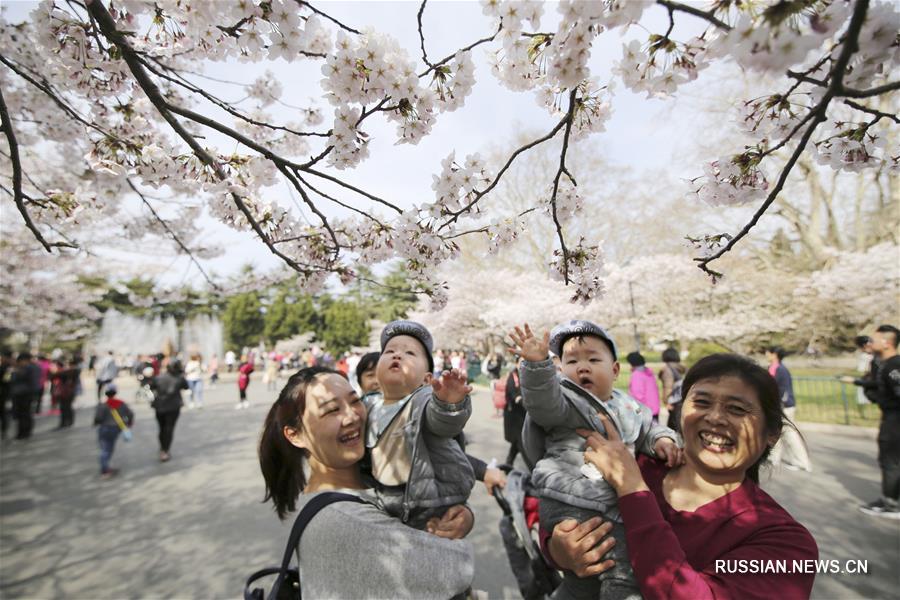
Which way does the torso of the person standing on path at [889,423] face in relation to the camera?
to the viewer's left

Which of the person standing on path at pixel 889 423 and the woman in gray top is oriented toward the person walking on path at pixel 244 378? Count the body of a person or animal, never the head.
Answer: the person standing on path at pixel 889 423

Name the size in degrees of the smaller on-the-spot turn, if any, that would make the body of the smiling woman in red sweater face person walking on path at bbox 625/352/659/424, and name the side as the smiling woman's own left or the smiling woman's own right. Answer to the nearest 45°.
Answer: approximately 135° to the smiling woman's own right

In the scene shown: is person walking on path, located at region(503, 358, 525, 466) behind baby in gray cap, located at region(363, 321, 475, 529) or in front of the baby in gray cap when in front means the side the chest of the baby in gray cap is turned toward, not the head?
behind

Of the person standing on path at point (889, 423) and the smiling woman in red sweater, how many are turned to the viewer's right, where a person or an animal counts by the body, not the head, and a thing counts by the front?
0

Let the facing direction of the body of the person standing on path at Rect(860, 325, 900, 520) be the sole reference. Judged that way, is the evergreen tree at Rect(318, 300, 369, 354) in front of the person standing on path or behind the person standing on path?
in front

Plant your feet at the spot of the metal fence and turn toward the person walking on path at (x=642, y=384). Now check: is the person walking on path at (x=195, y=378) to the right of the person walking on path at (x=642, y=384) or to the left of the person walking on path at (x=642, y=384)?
right

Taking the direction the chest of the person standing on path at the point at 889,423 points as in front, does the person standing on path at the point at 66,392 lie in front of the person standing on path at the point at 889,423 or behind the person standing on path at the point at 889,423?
in front

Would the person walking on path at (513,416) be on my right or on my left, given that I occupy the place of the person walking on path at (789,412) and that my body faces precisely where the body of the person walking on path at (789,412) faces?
on my left

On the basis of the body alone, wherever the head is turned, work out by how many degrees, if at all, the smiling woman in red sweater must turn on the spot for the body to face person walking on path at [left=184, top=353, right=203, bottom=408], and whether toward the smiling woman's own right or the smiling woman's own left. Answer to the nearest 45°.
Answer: approximately 90° to the smiling woman's own right

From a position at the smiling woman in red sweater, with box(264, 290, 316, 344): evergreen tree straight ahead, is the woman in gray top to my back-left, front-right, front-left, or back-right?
front-left

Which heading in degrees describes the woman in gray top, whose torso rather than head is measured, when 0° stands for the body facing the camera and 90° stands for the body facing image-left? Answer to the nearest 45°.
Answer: approximately 270°

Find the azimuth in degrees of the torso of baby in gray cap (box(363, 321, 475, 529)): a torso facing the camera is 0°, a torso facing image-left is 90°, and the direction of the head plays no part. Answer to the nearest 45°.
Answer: approximately 45°

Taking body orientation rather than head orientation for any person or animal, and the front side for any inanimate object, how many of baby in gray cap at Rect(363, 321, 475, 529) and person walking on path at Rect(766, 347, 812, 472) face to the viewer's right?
0
